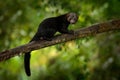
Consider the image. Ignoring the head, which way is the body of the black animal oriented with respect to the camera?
to the viewer's right
